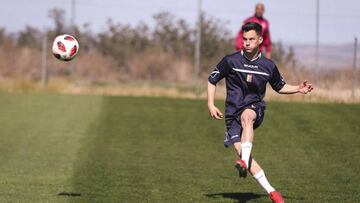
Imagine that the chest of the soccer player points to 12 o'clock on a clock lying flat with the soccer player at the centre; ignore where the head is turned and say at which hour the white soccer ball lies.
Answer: The white soccer ball is roughly at 4 o'clock from the soccer player.

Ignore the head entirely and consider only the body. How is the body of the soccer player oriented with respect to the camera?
toward the camera

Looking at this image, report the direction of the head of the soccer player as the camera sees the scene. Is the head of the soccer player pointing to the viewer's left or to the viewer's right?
to the viewer's left
